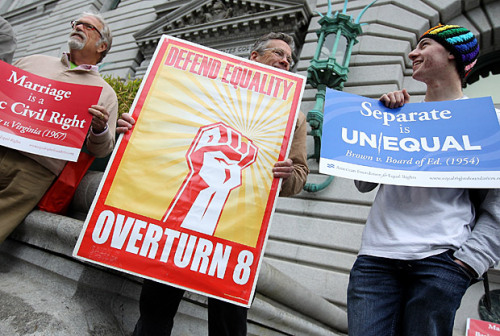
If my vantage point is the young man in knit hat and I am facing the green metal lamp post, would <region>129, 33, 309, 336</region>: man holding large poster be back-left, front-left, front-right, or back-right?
front-left

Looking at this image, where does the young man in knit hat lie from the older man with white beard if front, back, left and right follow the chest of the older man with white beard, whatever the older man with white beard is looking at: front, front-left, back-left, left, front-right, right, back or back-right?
left

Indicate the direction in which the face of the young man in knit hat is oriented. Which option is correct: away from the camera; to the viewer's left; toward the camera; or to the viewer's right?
to the viewer's left

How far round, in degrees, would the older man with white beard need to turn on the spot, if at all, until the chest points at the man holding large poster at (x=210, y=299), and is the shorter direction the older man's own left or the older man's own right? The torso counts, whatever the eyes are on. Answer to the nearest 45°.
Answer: approximately 90° to the older man's own left

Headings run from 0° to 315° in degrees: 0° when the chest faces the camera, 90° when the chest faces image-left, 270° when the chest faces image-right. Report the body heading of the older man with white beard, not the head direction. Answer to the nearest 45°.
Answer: approximately 45°
